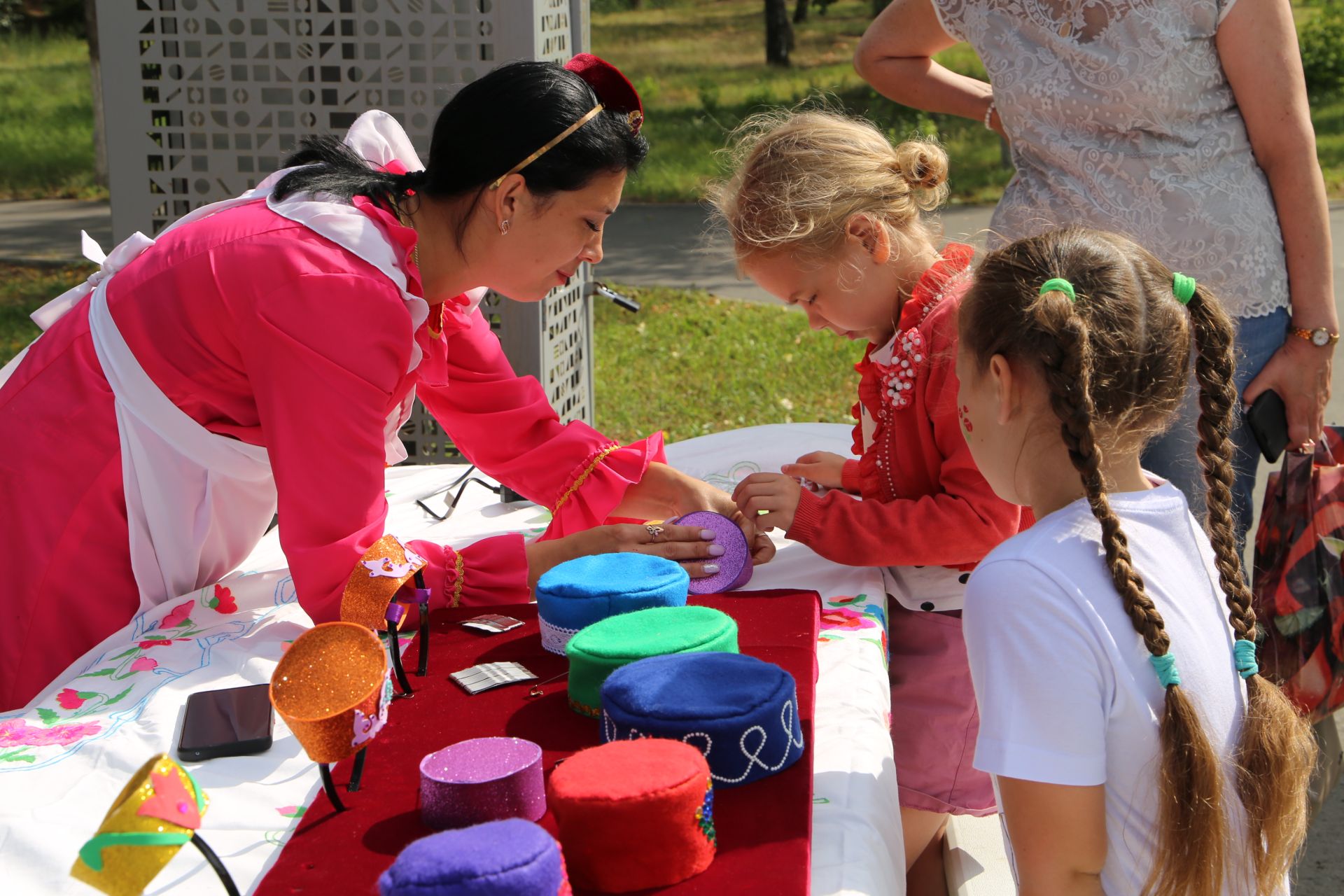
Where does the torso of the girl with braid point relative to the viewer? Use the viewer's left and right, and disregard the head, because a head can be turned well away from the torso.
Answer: facing away from the viewer and to the left of the viewer

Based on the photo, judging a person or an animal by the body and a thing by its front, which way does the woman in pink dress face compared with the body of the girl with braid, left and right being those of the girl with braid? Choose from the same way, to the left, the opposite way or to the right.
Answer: to the right

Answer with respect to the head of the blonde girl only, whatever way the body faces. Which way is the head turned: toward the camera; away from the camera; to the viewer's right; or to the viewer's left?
to the viewer's left

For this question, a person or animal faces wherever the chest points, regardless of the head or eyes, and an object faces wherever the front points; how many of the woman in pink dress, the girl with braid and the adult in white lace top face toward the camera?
1

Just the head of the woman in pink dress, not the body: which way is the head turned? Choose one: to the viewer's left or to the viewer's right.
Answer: to the viewer's right

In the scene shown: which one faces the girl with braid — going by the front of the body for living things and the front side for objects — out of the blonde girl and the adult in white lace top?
the adult in white lace top

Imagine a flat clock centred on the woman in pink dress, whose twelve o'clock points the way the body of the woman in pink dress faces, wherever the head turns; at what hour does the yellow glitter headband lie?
The yellow glitter headband is roughly at 3 o'clock from the woman in pink dress.

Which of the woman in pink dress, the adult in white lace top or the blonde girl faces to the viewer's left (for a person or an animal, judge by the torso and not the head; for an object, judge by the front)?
the blonde girl

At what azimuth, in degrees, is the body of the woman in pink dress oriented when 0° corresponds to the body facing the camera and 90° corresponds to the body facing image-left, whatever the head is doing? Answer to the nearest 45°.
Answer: approximately 270°

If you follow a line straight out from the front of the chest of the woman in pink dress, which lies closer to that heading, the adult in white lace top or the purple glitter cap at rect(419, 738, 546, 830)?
the adult in white lace top

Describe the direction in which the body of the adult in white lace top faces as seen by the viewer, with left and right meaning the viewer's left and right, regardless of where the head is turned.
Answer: facing the viewer

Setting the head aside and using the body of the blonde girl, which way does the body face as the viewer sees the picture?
to the viewer's left

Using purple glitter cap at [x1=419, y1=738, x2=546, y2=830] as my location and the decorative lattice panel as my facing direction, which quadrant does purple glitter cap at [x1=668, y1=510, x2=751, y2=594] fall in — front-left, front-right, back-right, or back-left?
front-right

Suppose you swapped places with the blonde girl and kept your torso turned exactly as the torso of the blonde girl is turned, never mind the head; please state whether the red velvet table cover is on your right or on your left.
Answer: on your left
